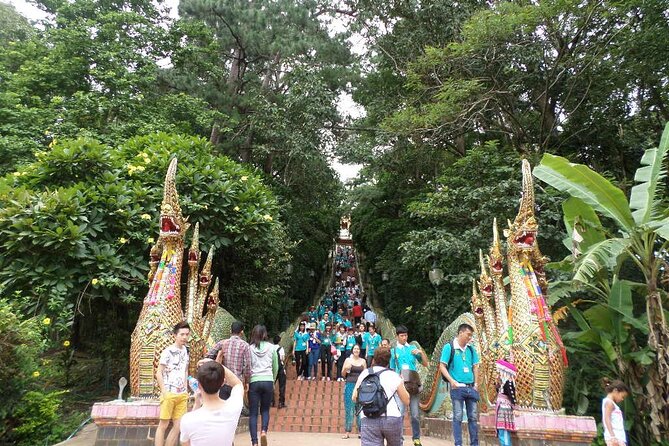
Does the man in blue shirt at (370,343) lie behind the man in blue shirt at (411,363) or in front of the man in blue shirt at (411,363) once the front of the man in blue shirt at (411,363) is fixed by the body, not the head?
behind

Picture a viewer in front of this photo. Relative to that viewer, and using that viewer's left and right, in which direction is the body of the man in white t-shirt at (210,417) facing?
facing away from the viewer

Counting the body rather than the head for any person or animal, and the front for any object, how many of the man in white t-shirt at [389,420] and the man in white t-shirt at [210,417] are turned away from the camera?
2

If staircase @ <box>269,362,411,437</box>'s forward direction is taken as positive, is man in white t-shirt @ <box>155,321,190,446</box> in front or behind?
in front

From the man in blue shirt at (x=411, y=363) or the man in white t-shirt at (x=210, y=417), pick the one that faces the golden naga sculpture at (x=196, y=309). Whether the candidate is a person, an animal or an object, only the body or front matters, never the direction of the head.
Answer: the man in white t-shirt

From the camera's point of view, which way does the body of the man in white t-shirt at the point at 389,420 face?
away from the camera

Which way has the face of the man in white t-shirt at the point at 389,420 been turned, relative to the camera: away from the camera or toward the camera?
away from the camera

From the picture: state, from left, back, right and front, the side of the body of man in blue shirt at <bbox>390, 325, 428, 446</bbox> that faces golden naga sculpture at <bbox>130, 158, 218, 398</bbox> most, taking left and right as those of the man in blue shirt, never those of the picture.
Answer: right

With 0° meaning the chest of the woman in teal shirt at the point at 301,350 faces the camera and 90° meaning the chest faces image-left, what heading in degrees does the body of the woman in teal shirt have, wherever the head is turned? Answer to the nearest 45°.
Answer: approximately 0°

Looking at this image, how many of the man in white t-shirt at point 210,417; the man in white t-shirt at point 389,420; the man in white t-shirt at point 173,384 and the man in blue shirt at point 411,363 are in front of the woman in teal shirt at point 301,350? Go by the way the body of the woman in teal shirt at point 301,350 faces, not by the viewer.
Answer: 4

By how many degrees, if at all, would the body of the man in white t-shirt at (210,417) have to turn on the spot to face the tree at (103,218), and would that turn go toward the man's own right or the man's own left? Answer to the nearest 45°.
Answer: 0° — they already face it
